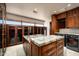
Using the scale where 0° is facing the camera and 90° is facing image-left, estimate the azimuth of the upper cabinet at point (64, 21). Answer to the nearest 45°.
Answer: approximately 45°

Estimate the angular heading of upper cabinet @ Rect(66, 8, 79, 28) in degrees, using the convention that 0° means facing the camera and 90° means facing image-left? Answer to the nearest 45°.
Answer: approximately 45°
